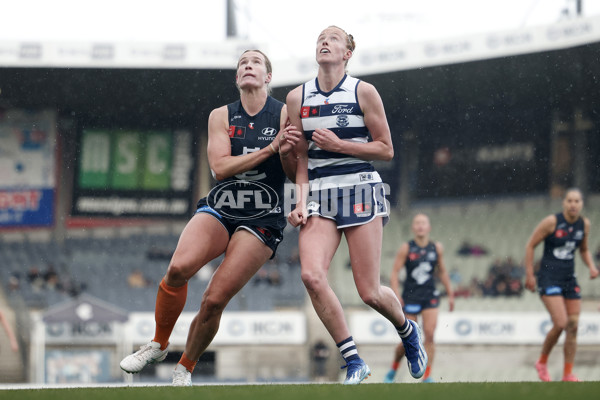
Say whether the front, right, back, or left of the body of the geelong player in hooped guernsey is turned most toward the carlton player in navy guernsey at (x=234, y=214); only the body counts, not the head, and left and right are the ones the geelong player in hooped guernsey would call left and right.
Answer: right

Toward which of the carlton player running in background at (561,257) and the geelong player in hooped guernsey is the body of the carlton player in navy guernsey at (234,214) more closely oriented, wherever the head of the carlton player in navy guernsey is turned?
the geelong player in hooped guernsey

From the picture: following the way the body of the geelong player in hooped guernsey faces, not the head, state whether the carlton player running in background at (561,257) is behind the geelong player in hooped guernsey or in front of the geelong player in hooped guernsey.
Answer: behind

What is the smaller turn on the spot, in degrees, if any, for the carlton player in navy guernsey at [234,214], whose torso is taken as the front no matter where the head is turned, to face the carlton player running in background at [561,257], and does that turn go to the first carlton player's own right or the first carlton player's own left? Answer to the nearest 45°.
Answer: approximately 135° to the first carlton player's own left

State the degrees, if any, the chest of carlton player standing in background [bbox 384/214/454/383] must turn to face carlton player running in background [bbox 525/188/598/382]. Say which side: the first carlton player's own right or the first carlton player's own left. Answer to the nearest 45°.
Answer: approximately 45° to the first carlton player's own left

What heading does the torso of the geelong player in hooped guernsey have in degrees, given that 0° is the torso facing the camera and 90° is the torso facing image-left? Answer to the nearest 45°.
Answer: approximately 0°

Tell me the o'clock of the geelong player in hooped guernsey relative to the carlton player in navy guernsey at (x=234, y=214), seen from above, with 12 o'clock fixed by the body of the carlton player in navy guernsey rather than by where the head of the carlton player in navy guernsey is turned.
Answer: The geelong player in hooped guernsey is roughly at 10 o'clock from the carlton player in navy guernsey.
